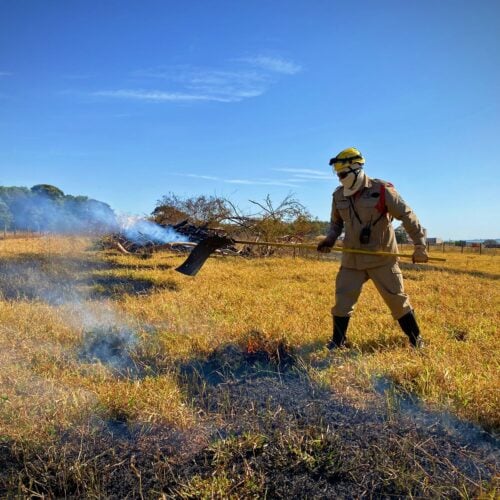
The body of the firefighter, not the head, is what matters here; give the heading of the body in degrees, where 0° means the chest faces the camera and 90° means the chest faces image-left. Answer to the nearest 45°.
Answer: approximately 45°

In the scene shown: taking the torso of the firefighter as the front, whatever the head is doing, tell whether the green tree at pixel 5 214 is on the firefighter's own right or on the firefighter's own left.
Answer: on the firefighter's own right
